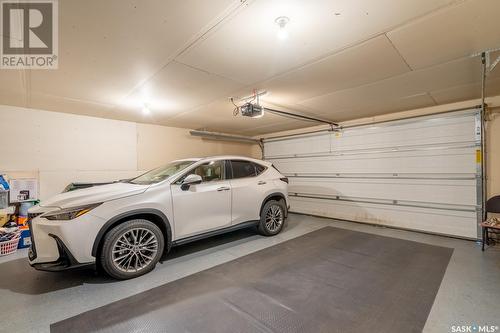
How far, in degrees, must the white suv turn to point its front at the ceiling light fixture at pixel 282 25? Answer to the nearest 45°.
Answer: approximately 90° to its left

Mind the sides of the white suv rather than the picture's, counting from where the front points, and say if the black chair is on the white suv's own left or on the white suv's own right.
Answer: on the white suv's own left

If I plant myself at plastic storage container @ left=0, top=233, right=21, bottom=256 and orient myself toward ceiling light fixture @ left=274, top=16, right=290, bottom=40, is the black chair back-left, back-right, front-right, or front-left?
front-left

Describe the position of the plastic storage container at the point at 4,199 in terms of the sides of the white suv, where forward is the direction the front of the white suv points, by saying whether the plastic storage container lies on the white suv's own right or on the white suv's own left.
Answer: on the white suv's own right

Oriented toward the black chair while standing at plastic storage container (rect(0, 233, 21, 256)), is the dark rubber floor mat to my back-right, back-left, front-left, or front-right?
front-right

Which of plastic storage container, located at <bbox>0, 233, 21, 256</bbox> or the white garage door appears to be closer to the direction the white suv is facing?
the plastic storage container

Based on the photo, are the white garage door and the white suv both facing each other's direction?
no
